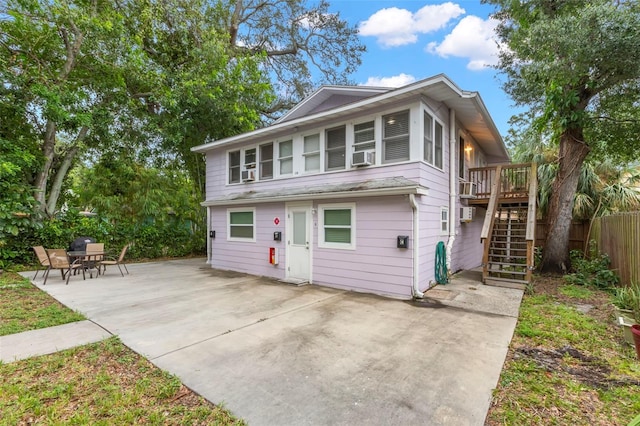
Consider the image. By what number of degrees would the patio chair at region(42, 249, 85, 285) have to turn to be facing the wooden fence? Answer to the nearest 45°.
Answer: approximately 90° to its right

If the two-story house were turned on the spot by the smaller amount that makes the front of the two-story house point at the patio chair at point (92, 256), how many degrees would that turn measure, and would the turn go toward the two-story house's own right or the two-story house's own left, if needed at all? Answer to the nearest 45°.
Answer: approximately 45° to the two-story house's own right

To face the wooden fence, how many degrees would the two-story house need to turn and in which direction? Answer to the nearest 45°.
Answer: approximately 135° to its left

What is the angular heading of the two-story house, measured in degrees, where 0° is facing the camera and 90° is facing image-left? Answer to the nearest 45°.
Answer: approximately 45°

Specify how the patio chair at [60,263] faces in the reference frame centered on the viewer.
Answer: facing away from the viewer and to the right of the viewer

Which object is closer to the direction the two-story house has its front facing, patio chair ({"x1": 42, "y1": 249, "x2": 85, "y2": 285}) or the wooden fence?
the patio chair

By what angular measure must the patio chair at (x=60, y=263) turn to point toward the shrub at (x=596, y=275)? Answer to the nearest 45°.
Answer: approximately 90° to its right
